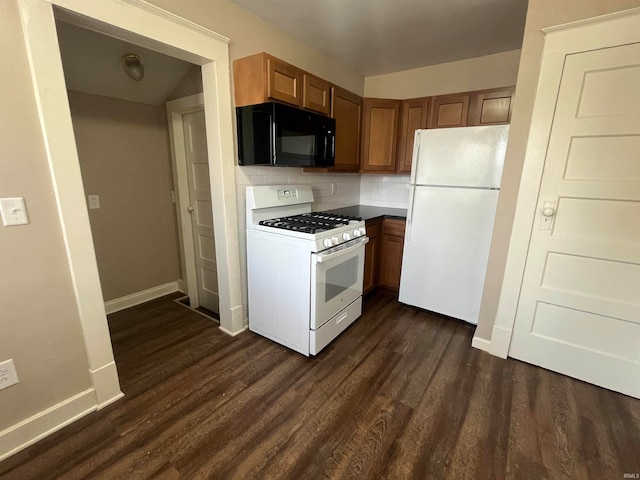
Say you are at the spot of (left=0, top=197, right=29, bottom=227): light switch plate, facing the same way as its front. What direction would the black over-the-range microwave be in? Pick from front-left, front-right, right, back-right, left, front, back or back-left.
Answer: left

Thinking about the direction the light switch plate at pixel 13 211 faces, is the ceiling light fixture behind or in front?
behind

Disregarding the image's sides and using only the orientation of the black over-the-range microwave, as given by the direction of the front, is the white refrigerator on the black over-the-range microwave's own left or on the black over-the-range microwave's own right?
on the black over-the-range microwave's own left

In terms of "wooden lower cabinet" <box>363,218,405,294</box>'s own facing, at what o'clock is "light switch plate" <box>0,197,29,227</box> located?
The light switch plate is roughly at 1 o'clock from the wooden lower cabinet.

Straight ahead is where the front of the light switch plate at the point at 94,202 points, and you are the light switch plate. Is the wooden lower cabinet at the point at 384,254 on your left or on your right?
on your left

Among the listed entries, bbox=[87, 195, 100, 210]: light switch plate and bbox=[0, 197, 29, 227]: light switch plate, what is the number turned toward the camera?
2

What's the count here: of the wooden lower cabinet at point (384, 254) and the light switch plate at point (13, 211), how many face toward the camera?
2

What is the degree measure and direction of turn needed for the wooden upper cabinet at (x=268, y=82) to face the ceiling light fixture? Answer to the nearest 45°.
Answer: approximately 135° to its right

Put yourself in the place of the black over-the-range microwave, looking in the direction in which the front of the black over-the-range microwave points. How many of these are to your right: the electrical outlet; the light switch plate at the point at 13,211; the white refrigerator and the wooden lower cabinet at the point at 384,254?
2
